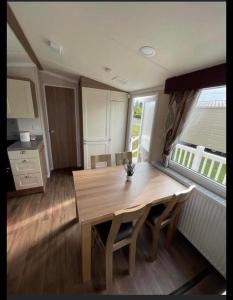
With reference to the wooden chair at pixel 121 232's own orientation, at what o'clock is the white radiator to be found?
The white radiator is roughly at 4 o'clock from the wooden chair.

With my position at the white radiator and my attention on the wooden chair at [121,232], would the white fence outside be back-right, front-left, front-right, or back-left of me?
back-right

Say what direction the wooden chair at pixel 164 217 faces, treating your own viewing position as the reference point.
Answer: facing away from the viewer and to the left of the viewer

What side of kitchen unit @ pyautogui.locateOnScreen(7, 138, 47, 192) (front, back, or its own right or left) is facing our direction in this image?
front

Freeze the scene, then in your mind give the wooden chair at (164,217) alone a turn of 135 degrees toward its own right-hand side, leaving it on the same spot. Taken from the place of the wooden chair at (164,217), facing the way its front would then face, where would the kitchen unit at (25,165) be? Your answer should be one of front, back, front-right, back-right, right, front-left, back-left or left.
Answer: back

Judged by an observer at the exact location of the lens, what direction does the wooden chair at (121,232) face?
facing away from the viewer and to the left of the viewer

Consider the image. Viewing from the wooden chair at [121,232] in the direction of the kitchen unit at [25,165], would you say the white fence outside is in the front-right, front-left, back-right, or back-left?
back-right

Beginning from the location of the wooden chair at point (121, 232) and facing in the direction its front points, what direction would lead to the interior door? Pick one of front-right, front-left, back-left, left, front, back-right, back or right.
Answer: front

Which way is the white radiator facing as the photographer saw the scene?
facing the viewer and to the left of the viewer

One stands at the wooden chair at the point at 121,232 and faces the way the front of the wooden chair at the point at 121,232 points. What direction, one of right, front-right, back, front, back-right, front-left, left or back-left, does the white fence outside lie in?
right

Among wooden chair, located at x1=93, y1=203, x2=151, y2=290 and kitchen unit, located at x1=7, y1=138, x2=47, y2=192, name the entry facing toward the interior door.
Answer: the wooden chair

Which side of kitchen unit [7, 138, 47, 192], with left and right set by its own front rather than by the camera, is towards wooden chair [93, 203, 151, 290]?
front

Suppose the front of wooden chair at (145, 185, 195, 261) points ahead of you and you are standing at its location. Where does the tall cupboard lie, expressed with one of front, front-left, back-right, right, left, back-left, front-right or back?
front

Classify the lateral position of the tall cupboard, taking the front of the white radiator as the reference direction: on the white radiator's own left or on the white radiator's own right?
on the white radiator's own right
